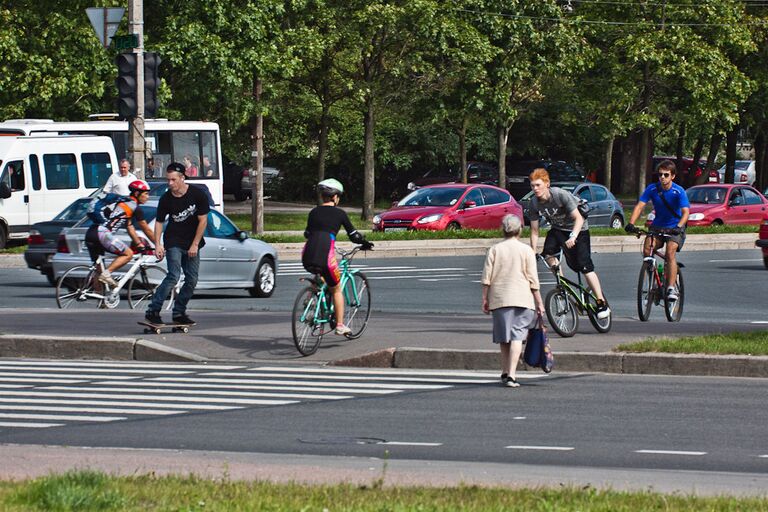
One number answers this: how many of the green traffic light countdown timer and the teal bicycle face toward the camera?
1

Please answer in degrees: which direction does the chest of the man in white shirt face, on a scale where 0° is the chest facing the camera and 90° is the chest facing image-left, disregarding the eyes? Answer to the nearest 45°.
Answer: approximately 315°

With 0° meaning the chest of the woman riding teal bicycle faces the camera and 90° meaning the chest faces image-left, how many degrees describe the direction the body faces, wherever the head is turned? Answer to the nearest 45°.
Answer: approximately 225°

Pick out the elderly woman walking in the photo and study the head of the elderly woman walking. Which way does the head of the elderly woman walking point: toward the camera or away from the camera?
away from the camera

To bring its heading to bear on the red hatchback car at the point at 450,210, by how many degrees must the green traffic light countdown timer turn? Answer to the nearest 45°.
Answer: approximately 135° to its left

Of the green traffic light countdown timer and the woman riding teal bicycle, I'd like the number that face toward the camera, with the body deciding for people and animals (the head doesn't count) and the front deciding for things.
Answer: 1

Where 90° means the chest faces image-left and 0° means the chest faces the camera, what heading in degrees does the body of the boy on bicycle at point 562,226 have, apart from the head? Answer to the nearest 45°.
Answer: approximately 45°

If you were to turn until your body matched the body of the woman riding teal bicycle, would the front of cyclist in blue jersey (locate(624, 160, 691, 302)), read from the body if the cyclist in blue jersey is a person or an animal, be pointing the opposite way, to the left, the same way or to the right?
the opposite way
